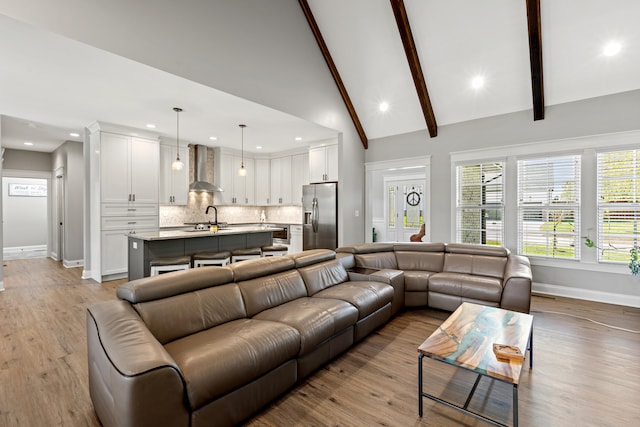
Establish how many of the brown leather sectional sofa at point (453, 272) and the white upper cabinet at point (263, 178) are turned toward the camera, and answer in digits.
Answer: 2

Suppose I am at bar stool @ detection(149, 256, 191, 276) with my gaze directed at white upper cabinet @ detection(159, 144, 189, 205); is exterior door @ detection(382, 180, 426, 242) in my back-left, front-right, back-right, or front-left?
front-right

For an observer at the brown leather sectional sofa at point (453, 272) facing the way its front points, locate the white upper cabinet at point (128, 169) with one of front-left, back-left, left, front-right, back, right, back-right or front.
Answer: right

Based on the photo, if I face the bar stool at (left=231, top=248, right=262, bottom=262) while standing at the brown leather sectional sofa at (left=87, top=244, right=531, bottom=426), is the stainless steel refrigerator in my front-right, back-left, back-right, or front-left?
front-right

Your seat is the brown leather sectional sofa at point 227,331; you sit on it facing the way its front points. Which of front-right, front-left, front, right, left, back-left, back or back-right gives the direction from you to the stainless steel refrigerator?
back-left

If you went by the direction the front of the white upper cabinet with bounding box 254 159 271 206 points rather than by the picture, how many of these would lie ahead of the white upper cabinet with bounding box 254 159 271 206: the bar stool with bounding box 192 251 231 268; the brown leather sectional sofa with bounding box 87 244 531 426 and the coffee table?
3

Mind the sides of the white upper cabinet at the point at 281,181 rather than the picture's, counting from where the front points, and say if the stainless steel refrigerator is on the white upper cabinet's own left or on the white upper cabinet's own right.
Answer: on the white upper cabinet's own left

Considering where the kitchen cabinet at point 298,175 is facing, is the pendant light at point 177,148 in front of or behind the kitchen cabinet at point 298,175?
in front

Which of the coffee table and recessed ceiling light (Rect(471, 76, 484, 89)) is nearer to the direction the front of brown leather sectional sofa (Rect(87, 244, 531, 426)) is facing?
the coffee table

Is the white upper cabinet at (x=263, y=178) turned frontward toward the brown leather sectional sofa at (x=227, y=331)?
yes

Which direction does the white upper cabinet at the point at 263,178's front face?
toward the camera

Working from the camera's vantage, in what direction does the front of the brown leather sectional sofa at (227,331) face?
facing the viewer and to the right of the viewer

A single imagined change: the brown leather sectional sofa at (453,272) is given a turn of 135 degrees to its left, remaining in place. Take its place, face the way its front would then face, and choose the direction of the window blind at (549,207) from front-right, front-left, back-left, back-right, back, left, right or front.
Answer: front

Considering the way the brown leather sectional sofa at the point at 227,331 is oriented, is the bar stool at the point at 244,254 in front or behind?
behind

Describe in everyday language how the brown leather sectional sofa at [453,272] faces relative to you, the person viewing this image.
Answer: facing the viewer
